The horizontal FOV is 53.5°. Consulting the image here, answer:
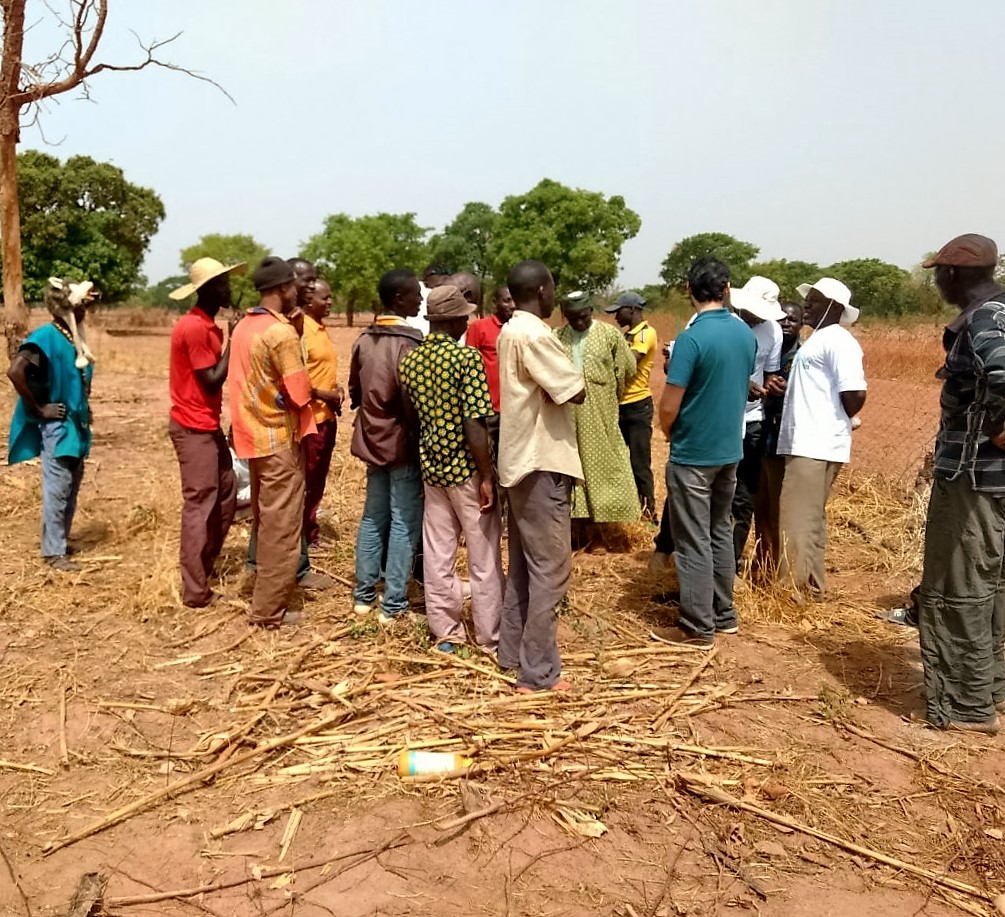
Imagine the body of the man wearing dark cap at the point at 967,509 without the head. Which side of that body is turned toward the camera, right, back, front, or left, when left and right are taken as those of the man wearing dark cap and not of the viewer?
left

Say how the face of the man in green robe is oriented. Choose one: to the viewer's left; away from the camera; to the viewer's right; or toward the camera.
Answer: toward the camera

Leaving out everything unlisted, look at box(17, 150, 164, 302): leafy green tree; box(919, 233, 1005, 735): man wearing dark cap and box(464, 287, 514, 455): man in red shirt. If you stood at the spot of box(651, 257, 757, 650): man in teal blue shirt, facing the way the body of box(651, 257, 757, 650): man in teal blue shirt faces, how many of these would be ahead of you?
2

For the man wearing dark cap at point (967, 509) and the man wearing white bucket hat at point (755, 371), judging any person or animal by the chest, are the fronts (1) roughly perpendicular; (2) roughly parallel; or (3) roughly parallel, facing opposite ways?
roughly parallel

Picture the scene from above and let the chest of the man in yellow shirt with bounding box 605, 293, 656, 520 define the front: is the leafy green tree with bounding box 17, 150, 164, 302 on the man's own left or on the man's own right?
on the man's own right

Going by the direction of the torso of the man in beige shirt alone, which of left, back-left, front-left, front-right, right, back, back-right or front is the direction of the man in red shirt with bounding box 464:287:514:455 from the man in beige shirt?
front-left

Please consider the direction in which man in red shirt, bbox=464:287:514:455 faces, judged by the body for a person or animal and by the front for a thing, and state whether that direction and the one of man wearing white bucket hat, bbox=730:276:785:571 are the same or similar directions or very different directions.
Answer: very different directions

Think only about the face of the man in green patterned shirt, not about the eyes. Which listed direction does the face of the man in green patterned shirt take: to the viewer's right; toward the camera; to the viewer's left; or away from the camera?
away from the camera

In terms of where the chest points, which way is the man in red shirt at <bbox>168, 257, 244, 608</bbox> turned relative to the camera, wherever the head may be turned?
to the viewer's right

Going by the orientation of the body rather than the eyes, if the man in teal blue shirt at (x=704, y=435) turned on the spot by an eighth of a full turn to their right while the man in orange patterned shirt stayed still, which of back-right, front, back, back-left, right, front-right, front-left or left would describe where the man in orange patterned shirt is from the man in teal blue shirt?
left

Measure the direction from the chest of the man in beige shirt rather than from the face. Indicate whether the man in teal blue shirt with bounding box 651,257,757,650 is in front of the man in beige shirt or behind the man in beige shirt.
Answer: in front

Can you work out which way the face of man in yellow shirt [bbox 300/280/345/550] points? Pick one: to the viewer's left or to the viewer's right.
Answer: to the viewer's right

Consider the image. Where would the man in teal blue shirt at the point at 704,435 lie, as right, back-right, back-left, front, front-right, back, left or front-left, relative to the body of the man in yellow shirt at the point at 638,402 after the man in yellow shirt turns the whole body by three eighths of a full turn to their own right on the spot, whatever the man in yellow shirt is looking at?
back-right

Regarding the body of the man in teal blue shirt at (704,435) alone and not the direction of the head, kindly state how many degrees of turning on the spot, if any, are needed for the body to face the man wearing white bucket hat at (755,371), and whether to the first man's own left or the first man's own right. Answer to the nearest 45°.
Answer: approximately 45° to the first man's own right

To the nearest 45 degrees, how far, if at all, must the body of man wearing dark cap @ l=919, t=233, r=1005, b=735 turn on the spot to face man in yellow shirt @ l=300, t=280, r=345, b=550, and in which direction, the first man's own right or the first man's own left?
0° — they already face them
